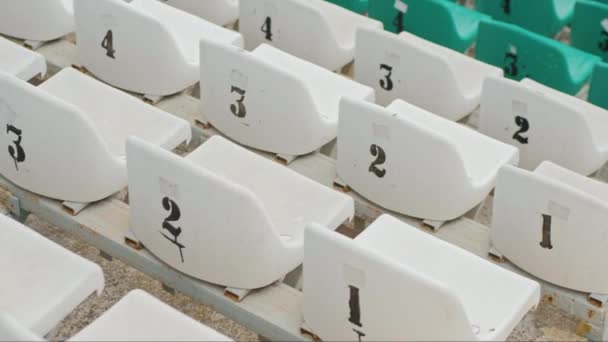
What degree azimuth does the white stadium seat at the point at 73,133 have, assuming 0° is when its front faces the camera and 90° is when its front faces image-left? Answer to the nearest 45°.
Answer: approximately 225°

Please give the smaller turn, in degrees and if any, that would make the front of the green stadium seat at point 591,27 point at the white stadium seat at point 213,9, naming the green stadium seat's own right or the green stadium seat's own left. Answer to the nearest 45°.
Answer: approximately 135° to the green stadium seat's own left

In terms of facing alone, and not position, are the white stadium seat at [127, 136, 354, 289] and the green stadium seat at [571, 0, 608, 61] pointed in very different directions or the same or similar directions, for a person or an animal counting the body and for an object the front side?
same or similar directions

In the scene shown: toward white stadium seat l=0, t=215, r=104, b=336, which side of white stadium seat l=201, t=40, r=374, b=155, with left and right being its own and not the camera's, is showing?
back

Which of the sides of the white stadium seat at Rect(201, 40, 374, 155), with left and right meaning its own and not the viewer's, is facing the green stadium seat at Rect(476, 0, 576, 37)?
front

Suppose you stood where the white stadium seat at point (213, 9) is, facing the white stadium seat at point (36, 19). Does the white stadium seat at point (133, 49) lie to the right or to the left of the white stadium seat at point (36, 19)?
left

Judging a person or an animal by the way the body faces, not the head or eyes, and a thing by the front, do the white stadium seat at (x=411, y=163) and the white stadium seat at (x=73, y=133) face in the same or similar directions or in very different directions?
same or similar directions

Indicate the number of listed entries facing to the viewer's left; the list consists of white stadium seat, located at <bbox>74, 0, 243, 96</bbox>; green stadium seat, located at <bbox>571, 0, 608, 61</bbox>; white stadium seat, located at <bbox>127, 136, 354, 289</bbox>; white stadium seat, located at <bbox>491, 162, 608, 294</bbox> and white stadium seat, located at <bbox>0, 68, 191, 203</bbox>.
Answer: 0

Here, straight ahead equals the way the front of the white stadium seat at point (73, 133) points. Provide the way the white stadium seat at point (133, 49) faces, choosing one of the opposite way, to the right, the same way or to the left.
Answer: the same way

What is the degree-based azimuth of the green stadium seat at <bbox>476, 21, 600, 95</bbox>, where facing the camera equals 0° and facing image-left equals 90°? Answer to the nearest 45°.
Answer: approximately 225°

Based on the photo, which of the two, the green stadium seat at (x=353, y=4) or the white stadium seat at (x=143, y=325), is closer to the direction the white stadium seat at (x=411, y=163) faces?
the green stadium seat

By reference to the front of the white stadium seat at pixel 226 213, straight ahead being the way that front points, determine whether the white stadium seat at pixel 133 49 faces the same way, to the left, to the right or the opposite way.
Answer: the same way

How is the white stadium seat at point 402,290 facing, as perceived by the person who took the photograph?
facing away from the viewer and to the right of the viewer

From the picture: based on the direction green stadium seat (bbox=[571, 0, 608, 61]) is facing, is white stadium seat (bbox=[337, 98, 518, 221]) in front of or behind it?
behind

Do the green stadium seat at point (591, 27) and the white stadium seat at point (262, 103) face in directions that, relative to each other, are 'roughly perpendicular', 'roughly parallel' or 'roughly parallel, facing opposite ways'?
roughly parallel

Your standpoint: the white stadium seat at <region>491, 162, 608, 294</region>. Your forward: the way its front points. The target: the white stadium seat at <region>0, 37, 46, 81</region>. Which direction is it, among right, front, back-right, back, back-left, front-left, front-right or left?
back-left

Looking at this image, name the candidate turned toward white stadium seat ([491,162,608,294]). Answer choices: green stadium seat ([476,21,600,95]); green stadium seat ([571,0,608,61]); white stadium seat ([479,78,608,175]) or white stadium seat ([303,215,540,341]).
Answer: white stadium seat ([303,215,540,341])

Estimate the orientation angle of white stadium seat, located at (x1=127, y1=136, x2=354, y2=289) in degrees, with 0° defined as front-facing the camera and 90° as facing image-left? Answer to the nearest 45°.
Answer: approximately 225°

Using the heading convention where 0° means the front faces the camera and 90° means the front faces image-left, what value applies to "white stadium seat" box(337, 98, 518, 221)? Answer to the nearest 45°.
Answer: approximately 225°
